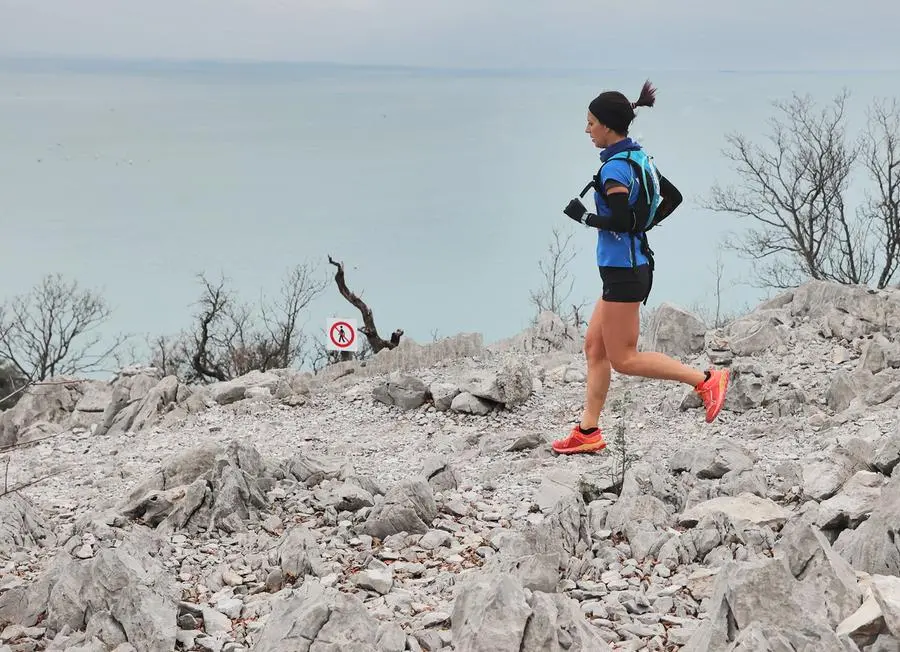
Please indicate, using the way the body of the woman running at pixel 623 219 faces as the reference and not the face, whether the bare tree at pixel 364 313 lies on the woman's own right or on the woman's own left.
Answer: on the woman's own right

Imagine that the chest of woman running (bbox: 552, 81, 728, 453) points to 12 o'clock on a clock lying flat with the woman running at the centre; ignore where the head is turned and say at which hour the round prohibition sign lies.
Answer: The round prohibition sign is roughly at 2 o'clock from the woman running.

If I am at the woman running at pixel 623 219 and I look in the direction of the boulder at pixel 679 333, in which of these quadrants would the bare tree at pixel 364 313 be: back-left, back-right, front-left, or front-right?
front-left

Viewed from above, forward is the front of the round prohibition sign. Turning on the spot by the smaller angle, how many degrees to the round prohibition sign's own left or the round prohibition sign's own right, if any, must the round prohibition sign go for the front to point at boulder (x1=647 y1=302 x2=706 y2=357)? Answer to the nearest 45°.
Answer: approximately 45° to the round prohibition sign's own left

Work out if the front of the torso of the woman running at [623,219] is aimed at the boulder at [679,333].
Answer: no

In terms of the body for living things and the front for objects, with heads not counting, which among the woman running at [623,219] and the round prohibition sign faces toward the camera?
the round prohibition sign

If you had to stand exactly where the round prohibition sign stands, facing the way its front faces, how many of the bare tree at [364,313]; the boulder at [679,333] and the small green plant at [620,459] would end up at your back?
1

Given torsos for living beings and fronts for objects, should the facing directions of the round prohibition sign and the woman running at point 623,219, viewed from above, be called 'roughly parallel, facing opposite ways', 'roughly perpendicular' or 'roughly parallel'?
roughly perpendicular

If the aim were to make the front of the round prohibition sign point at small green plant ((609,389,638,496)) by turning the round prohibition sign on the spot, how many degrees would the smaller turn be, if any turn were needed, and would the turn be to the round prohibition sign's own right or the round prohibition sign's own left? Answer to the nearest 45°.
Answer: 0° — it already faces it

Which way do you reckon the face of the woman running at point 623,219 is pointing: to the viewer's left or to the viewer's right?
to the viewer's left

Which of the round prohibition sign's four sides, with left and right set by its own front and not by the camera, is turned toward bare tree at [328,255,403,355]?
back

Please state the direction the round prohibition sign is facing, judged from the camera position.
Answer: facing the viewer

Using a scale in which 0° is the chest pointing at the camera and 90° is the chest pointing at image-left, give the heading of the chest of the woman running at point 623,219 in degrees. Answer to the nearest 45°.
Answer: approximately 90°

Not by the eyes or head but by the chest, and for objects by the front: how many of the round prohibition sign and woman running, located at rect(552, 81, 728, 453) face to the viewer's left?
1

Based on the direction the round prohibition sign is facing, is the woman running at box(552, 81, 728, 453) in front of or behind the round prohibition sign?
in front
